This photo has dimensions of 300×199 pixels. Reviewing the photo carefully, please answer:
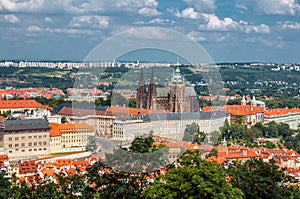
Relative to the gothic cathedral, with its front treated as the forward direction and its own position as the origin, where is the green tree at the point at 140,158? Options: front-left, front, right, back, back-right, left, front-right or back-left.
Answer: front-left

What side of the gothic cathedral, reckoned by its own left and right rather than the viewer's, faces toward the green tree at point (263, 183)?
left

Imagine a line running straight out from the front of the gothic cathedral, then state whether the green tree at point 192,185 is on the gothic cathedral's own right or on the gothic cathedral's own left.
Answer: on the gothic cathedral's own left

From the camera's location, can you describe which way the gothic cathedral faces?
facing the viewer and to the left of the viewer

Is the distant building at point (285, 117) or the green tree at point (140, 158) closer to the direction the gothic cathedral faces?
the green tree

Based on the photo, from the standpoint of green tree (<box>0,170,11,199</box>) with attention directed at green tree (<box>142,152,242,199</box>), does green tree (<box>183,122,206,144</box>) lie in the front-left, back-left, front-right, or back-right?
front-left

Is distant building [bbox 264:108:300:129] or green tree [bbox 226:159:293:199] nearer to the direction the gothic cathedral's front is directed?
the green tree

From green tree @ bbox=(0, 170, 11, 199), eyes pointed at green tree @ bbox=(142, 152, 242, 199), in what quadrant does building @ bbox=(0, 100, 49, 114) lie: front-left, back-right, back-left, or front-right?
back-left
